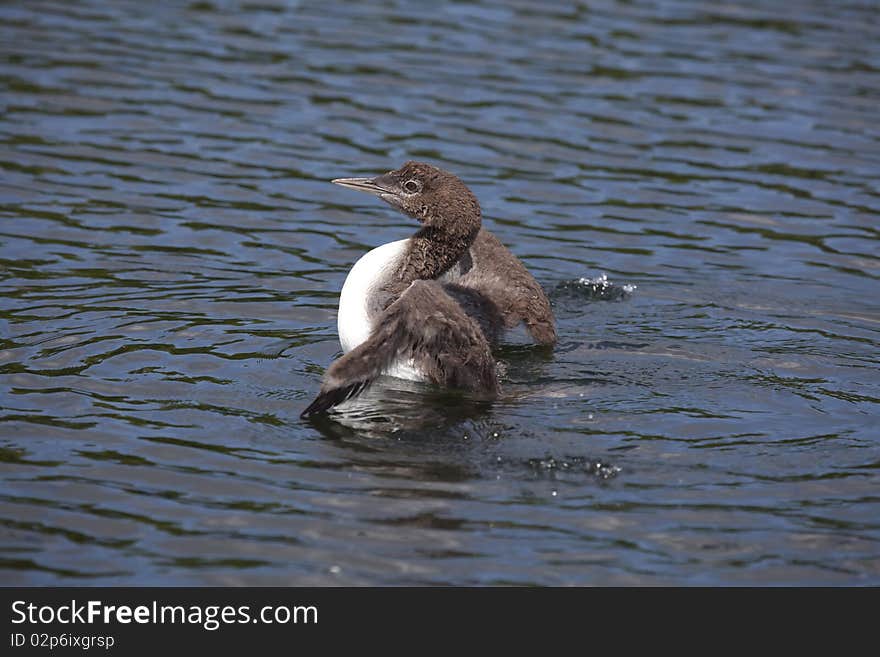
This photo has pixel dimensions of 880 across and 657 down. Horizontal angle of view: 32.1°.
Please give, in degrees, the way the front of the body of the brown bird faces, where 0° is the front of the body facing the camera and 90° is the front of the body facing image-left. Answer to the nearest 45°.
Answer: approximately 90°

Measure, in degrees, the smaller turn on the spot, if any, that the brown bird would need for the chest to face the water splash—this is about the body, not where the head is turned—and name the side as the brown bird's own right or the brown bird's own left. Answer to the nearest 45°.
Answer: approximately 135° to the brown bird's own right
